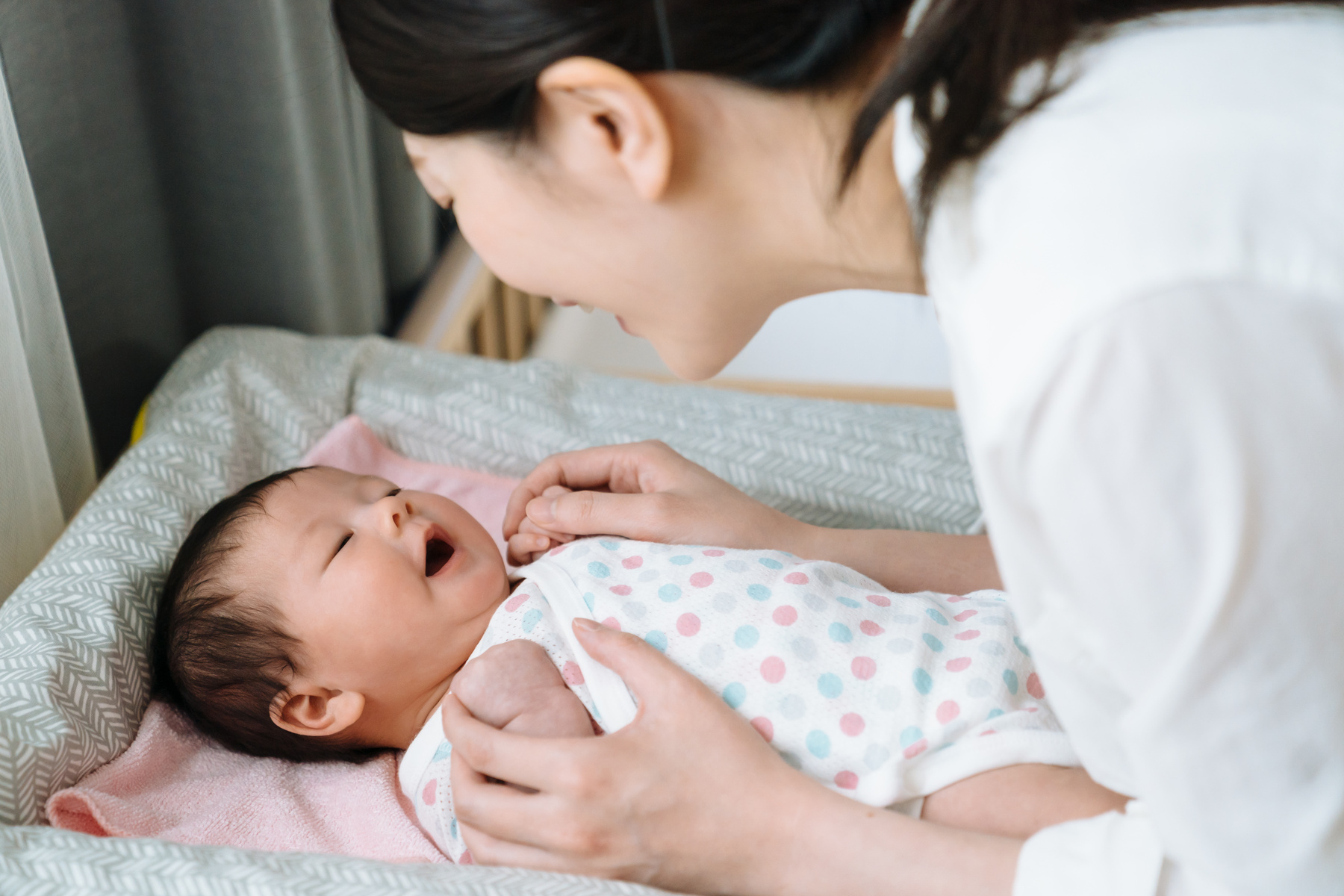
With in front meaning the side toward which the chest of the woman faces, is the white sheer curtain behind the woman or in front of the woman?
in front

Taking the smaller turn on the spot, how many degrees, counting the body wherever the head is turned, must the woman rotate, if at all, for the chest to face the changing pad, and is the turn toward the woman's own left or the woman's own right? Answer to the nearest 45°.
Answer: approximately 45° to the woman's own right

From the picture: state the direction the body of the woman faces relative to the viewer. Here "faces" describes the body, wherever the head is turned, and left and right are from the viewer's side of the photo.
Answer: facing to the left of the viewer

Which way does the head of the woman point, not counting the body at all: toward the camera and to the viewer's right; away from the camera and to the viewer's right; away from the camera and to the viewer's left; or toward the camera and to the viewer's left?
away from the camera and to the viewer's left
